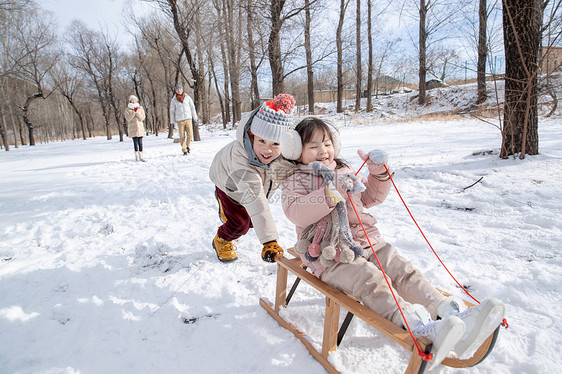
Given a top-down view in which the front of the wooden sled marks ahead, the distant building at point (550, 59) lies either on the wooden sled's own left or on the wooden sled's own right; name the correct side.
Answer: on the wooden sled's own left

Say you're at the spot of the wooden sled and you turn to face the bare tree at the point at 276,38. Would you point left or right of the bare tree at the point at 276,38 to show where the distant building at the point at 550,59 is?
right

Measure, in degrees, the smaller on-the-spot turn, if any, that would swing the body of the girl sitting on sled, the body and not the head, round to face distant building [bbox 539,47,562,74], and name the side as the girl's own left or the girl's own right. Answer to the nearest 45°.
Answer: approximately 90° to the girl's own left

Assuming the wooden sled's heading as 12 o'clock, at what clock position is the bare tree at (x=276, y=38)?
The bare tree is roughly at 7 o'clock from the wooden sled.

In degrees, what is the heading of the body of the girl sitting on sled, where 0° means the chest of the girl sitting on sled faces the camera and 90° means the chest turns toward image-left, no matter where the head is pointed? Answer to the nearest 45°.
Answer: approximately 315°

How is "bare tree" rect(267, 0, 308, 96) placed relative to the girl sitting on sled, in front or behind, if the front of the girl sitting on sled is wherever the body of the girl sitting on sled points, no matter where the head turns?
behind

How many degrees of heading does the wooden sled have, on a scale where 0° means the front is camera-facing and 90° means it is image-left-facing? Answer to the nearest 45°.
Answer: approximately 315°
